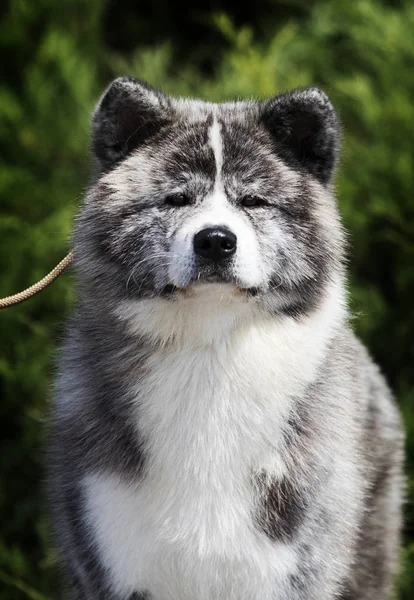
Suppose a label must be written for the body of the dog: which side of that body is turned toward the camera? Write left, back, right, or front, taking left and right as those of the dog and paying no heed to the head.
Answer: front
